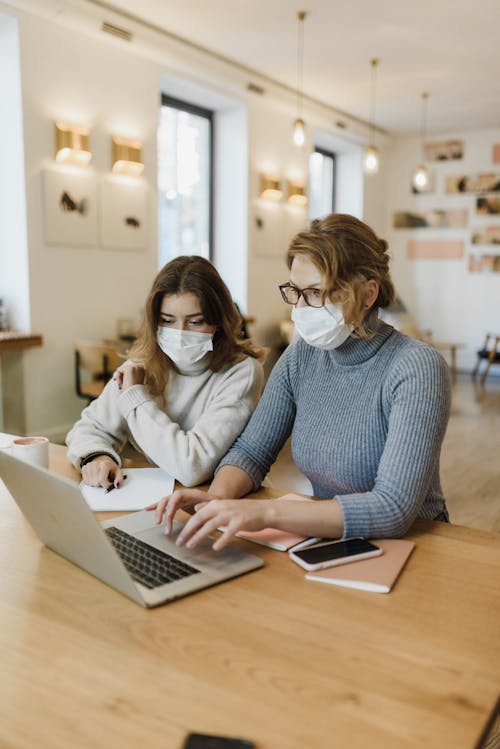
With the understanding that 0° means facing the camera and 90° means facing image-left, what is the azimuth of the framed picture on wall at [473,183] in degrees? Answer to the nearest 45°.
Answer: approximately 0°

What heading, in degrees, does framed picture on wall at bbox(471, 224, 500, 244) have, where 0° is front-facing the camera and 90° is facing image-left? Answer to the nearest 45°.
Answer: approximately 0°

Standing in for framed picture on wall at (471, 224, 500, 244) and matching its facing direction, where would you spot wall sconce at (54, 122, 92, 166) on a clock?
The wall sconce is roughly at 1 o'clock from the framed picture on wall.

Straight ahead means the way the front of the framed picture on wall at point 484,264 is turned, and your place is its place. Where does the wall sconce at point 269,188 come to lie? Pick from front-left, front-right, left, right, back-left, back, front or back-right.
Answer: front-right

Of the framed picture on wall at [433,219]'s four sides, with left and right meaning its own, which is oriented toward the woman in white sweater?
front

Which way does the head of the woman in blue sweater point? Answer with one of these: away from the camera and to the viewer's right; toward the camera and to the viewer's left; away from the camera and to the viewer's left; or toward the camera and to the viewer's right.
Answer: toward the camera and to the viewer's left

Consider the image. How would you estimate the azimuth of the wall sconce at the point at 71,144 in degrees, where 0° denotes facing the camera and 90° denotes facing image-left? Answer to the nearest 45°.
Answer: approximately 315°

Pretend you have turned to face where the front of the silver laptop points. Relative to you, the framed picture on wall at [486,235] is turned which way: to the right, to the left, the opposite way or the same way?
the opposite way

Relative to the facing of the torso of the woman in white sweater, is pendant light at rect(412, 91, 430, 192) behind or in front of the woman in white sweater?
behind

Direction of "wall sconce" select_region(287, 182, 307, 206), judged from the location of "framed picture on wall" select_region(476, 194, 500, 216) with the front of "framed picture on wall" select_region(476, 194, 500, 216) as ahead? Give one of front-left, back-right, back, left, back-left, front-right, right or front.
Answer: front-right
